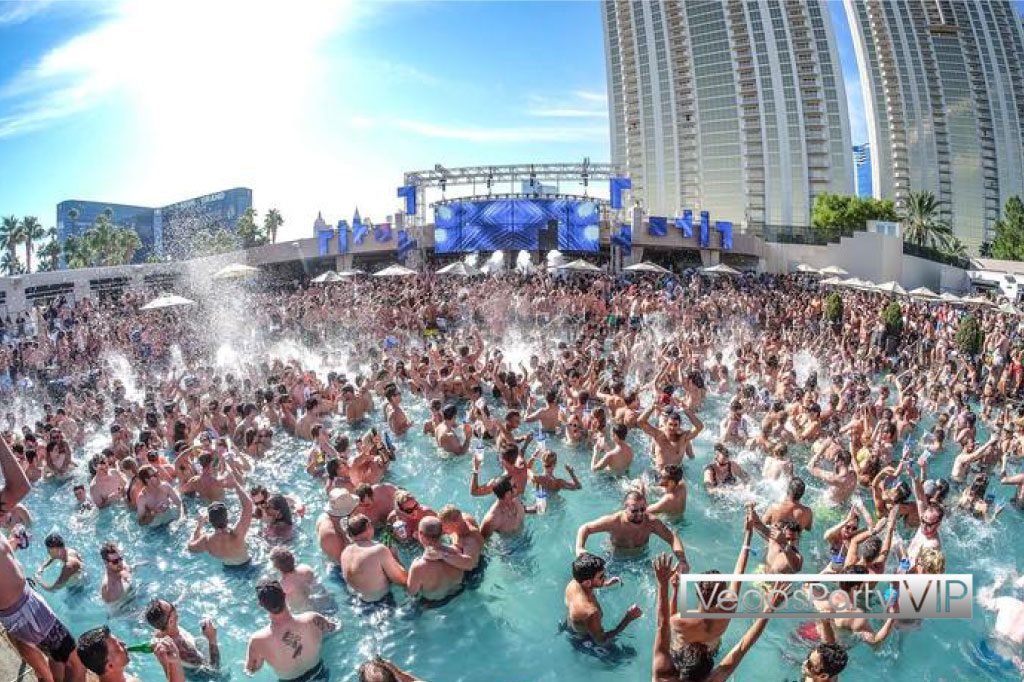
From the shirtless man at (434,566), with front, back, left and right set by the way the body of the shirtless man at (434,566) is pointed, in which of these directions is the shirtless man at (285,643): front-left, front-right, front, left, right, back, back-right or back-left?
back-left

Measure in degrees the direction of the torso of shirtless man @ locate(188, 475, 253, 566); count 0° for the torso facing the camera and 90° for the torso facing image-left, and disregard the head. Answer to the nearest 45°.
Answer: approximately 180°

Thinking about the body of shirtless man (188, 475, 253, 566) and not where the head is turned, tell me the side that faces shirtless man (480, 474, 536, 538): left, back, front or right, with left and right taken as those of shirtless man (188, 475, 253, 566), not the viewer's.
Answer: right

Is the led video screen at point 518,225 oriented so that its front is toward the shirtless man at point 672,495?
yes

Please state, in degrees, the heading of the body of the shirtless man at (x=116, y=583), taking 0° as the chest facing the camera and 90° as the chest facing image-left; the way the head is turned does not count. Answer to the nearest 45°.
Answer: approximately 315°

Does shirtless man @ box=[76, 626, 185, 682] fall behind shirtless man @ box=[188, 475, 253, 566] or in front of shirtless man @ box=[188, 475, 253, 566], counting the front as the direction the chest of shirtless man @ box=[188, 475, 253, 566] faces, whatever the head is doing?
behind

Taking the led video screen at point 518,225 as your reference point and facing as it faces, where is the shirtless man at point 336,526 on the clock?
The shirtless man is roughly at 12 o'clock from the led video screen.

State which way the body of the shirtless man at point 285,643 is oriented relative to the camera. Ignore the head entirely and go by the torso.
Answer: away from the camera

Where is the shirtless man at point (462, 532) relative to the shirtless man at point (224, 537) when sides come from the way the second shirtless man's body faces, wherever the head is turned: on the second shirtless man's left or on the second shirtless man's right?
on the second shirtless man's right

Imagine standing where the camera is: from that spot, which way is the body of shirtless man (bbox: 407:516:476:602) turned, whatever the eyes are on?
away from the camera

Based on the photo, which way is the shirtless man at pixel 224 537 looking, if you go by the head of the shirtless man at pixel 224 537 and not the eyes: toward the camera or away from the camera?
away from the camera

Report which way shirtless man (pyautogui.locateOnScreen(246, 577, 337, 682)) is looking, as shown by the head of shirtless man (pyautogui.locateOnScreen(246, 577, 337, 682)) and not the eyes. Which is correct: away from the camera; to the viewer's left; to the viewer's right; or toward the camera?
away from the camera
